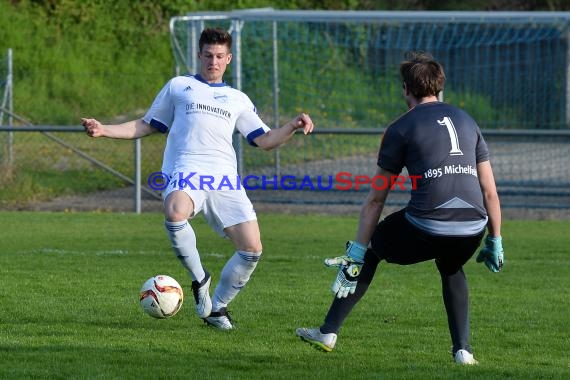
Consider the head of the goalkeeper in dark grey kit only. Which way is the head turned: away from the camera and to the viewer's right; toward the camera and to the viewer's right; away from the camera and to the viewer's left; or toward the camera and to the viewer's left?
away from the camera and to the viewer's left

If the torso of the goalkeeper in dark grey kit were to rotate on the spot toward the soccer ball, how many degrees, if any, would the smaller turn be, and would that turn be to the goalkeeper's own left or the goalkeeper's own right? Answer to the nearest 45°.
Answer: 0° — they already face it

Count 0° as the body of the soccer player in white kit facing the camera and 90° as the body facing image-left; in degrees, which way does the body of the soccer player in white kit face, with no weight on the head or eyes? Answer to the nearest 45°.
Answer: approximately 0°

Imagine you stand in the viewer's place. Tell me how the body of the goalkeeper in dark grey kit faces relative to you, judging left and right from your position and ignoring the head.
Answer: facing away from the viewer and to the left of the viewer

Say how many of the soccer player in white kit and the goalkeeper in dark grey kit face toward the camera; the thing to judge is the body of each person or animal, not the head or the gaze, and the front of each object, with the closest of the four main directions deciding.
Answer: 1
